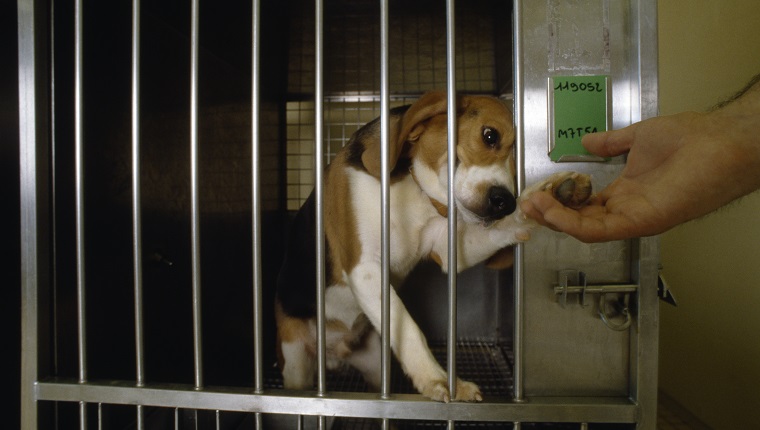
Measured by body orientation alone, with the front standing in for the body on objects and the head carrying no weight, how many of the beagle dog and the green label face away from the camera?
0

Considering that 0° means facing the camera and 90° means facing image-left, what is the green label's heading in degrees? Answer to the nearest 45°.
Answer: approximately 0°

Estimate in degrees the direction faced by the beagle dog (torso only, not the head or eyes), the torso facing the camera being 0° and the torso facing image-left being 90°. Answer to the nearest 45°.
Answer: approximately 315°
